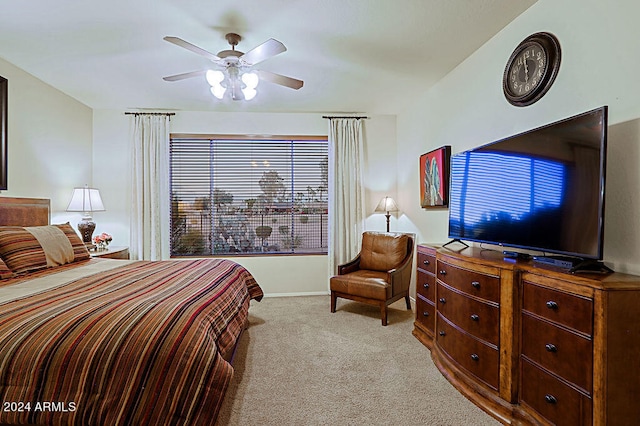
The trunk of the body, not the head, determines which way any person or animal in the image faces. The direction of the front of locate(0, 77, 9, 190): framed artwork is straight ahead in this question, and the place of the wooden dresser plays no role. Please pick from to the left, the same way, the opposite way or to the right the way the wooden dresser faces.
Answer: the opposite way

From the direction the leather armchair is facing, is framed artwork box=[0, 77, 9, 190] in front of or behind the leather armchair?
in front

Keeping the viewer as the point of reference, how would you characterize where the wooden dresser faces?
facing the viewer and to the left of the viewer

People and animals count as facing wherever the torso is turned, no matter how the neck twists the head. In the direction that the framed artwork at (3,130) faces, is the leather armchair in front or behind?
in front

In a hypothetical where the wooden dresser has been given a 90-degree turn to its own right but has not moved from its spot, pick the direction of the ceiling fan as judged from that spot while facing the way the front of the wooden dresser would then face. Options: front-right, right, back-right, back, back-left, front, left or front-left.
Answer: front-left

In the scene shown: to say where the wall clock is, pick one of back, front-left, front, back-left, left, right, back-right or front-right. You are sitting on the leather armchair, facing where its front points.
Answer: left

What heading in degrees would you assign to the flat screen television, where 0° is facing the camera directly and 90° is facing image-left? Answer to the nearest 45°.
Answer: approximately 45°

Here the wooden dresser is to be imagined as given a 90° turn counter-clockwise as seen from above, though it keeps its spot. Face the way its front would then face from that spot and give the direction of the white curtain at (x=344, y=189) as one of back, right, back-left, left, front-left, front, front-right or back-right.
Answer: back

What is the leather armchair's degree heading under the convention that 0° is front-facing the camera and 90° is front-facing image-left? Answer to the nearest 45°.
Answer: approximately 45°

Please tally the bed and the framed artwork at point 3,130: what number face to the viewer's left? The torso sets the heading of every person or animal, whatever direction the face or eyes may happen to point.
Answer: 0

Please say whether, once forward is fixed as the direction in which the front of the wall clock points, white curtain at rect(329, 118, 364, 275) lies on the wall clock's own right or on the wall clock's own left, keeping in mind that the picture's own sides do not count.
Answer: on the wall clock's own right

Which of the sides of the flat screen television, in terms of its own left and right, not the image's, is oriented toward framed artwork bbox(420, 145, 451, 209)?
right

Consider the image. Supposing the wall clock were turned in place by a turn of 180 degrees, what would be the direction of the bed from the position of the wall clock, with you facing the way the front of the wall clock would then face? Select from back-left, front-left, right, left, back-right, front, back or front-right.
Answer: back

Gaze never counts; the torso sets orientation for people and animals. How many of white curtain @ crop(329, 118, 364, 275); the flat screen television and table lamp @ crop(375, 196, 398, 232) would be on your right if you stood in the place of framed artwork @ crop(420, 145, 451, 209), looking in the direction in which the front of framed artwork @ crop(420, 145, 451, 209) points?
2

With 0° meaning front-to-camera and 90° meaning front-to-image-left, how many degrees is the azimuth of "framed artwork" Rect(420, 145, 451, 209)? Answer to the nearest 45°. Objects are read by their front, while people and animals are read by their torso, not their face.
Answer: approximately 45°

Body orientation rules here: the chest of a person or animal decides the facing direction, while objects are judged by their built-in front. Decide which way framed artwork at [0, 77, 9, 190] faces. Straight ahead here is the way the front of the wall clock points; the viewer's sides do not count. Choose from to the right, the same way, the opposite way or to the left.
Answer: the opposite way

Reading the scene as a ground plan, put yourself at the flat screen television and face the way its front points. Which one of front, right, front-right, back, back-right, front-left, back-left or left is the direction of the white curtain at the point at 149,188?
front-right

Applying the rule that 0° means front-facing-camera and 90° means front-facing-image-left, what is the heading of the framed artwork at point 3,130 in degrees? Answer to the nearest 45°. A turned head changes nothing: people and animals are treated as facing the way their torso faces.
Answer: approximately 315°
